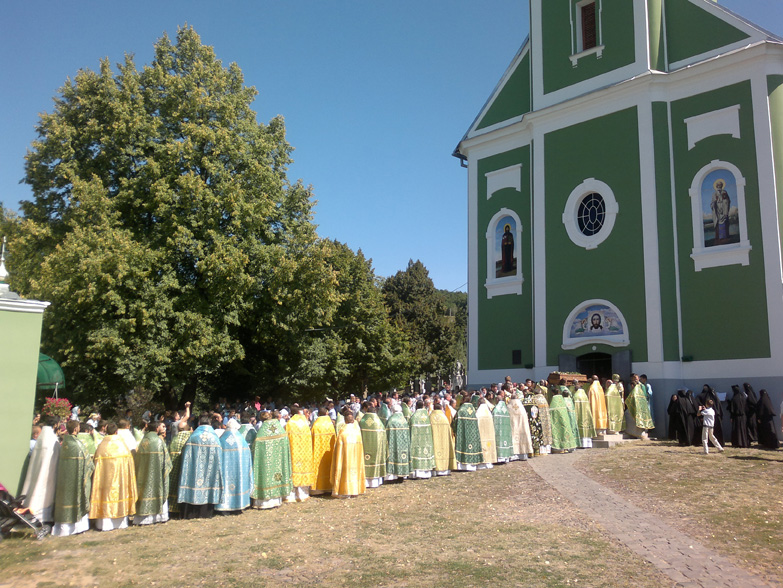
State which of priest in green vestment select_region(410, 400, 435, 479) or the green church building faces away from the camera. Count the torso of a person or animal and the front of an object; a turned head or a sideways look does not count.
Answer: the priest in green vestment

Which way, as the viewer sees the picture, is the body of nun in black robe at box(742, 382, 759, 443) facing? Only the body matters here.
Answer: to the viewer's left

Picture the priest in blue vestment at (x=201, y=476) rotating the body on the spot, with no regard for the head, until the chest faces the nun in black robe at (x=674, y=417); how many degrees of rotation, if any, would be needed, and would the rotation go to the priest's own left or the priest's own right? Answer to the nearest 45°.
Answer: approximately 90° to the priest's own right

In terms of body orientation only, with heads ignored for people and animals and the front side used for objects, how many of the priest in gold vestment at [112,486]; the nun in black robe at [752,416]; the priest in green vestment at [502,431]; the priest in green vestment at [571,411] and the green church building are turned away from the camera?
3

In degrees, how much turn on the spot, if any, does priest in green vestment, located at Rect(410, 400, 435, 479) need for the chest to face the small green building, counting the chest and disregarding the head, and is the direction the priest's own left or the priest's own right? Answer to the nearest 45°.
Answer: approximately 135° to the priest's own left

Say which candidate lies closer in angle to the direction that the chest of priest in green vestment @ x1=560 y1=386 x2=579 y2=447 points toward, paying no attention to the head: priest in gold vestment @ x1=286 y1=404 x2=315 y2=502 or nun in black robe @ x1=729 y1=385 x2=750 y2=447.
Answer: the nun in black robe

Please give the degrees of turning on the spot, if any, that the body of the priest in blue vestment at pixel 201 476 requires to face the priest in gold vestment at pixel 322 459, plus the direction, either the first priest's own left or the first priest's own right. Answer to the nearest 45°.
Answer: approximately 45° to the first priest's own right

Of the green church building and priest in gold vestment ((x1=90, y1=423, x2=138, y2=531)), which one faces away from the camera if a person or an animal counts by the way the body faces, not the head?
the priest in gold vestment

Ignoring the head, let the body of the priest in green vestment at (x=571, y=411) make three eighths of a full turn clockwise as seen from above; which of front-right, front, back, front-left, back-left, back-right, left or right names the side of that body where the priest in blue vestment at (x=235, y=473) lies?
right

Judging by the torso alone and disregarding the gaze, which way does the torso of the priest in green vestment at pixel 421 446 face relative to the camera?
away from the camera

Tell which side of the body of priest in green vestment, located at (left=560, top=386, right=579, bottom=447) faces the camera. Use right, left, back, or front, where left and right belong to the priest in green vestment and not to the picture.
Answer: back

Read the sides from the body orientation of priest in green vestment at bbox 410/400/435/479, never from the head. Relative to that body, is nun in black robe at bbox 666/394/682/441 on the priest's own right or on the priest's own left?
on the priest's own right

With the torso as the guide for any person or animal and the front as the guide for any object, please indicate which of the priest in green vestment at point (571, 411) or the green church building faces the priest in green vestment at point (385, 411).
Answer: the green church building

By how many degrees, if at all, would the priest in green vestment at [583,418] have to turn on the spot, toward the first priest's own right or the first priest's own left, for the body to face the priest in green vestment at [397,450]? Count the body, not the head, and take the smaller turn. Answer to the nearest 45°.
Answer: approximately 90° to the first priest's own left

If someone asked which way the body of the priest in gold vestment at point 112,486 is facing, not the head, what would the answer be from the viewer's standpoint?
away from the camera

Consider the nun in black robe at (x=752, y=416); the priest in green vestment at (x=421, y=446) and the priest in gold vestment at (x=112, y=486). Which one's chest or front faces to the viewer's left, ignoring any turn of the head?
the nun in black robe
